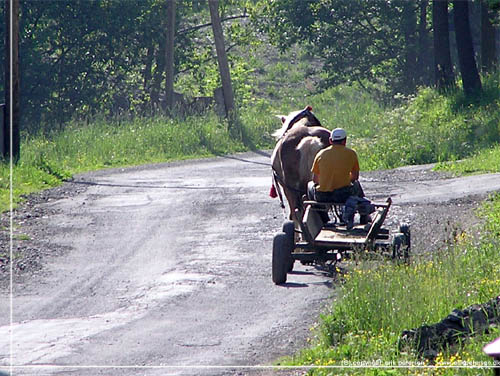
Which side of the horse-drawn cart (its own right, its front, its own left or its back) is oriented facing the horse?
front

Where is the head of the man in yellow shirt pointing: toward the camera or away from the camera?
away from the camera

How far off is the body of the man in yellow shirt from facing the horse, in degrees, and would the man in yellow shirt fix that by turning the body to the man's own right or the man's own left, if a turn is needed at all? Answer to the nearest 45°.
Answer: approximately 45° to the man's own left

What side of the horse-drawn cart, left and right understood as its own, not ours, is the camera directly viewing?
back

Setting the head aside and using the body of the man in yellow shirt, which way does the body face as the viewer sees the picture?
away from the camera
